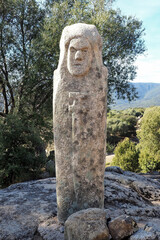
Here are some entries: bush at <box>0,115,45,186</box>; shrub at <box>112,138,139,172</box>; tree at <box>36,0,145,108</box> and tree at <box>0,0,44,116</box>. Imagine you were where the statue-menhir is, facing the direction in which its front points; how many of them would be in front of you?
0

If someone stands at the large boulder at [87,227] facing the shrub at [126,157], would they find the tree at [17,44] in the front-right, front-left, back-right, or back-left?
front-left

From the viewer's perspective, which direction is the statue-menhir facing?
toward the camera

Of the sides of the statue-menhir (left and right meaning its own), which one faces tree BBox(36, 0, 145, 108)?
back

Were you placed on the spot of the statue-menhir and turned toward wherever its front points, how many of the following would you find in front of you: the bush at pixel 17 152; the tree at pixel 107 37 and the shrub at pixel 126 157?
0

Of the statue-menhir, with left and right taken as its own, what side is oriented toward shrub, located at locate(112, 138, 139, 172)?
back

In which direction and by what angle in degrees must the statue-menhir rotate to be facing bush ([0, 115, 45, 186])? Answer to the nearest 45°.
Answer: approximately 135° to its right

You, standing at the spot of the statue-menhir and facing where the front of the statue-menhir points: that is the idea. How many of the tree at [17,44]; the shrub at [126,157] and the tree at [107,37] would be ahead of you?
0

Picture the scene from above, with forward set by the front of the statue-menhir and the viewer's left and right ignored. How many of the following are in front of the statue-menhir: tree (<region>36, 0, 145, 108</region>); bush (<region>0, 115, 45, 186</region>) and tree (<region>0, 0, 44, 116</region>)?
0
